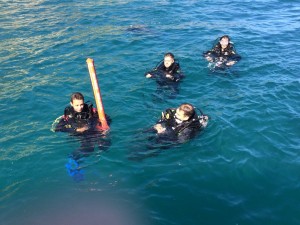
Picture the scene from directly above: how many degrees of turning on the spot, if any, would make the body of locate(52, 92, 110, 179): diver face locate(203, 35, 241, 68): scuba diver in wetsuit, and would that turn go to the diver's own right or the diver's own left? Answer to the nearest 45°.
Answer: approximately 135° to the diver's own left

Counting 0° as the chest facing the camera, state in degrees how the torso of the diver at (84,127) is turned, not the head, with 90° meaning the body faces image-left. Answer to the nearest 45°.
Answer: approximately 0°

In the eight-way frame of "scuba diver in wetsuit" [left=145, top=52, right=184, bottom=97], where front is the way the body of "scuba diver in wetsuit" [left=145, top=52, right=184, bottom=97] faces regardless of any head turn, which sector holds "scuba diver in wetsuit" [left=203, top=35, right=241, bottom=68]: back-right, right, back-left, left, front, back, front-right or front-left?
back-left

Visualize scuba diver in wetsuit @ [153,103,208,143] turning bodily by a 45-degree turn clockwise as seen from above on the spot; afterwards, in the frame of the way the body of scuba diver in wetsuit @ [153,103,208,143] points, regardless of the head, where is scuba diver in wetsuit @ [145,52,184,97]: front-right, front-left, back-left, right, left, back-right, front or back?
right

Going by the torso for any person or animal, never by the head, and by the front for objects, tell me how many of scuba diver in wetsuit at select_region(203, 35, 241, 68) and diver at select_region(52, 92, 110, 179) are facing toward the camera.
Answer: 2

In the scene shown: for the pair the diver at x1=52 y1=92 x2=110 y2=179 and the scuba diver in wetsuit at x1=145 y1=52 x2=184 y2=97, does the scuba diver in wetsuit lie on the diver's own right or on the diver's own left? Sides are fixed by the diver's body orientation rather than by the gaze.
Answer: on the diver's own left

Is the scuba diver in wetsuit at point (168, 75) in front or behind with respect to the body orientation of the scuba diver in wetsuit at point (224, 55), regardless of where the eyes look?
in front

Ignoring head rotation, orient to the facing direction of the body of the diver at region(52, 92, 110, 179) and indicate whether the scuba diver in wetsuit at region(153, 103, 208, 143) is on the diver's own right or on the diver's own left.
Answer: on the diver's own left
